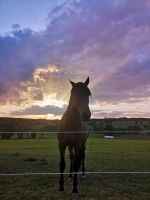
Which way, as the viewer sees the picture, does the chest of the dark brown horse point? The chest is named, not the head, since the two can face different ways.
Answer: toward the camera

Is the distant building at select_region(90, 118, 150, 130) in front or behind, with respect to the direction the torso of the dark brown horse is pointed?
behind
